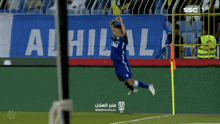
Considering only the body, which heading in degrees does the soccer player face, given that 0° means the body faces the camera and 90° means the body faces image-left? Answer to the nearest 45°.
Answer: approximately 45°

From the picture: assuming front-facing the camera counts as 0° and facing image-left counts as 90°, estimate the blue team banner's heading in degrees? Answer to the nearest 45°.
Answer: approximately 0°
